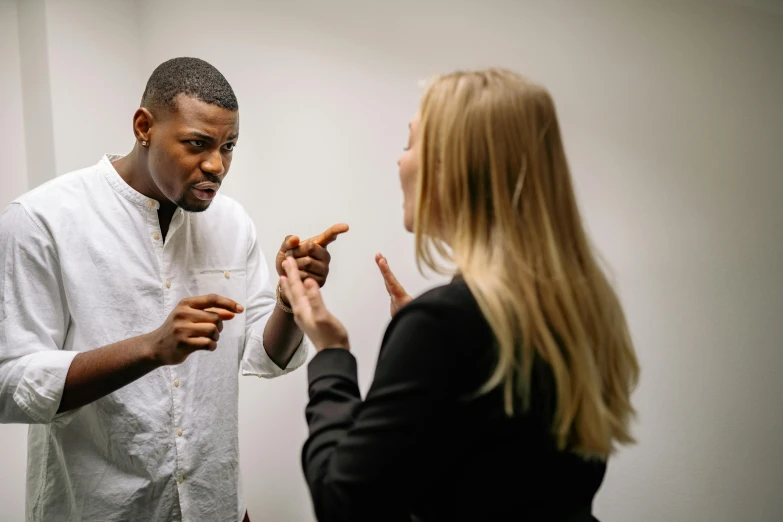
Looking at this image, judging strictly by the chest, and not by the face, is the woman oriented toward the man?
yes

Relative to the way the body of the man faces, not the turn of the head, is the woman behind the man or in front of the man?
in front

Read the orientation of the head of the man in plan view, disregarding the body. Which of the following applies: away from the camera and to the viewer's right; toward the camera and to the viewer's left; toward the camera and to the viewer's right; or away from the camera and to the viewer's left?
toward the camera and to the viewer's right

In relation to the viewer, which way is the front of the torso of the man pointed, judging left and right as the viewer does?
facing the viewer and to the right of the viewer

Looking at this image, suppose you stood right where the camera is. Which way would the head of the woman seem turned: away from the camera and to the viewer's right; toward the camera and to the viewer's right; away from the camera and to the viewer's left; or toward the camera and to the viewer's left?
away from the camera and to the viewer's left

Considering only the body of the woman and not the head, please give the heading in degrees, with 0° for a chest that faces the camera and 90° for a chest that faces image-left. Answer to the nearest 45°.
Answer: approximately 135°

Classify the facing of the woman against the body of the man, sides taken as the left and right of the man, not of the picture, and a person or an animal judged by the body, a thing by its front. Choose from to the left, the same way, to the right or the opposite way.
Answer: the opposite way
